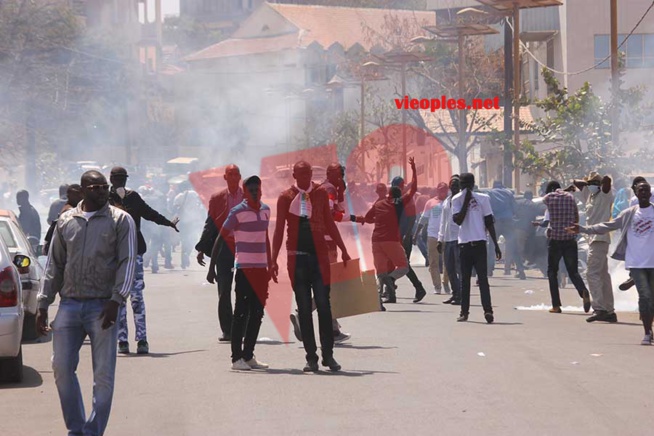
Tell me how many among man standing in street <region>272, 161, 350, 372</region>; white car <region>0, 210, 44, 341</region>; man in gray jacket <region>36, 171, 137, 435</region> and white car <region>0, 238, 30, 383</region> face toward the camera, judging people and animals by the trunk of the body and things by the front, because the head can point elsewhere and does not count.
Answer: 2

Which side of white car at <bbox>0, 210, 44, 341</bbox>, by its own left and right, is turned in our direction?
back

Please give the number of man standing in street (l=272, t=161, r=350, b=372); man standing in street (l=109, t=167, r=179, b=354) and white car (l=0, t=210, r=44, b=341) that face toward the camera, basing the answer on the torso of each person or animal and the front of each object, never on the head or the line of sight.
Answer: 2

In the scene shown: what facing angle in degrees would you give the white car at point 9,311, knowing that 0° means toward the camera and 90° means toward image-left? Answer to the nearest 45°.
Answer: approximately 180°

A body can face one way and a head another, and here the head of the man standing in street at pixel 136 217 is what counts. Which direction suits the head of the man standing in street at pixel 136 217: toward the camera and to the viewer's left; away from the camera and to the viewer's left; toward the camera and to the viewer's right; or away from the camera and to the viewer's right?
toward the camera and to the viewer's right

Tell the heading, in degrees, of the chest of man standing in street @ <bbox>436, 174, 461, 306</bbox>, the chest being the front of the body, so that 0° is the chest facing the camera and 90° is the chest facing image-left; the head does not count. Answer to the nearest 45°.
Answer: approximately 45°

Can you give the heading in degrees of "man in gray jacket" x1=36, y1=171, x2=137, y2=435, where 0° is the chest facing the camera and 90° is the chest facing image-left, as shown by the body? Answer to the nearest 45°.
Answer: approximately 0°

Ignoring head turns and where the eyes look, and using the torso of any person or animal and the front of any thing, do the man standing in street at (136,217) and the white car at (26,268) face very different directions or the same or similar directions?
very different directions

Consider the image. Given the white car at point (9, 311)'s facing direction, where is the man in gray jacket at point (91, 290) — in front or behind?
behind

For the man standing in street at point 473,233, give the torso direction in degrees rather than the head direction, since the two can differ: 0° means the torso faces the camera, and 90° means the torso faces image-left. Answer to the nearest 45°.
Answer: approximately 0°
